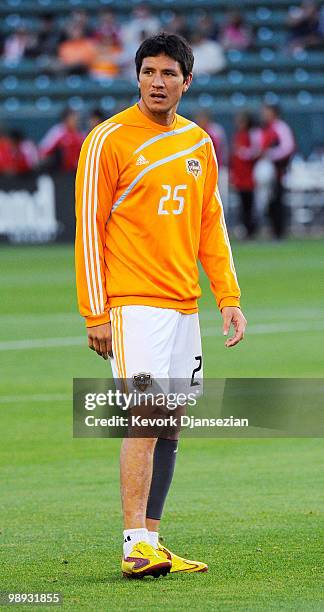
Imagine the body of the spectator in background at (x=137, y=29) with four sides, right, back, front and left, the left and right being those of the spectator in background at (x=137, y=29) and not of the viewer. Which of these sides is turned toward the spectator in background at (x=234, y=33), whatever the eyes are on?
left

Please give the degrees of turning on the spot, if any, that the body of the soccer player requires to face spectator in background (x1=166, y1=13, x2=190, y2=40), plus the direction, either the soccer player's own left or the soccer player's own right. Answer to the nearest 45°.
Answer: approximately 135° to the soccer player's own left

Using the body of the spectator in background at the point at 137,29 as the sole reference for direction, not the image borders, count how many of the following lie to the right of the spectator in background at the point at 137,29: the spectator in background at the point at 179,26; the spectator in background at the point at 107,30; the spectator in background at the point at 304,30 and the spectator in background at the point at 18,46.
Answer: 2

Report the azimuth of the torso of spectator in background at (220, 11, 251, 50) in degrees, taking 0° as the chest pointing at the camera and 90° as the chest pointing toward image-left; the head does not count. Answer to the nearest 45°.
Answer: approximately 0°

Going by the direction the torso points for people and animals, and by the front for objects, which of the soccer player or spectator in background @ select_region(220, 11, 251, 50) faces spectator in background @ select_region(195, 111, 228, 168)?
spectator in background @ select_region(220, 11, 251, 50)

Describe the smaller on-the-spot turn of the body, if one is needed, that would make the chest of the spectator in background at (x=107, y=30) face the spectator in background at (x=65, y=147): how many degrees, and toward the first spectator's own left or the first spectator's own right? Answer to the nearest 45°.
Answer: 0° — they already face them

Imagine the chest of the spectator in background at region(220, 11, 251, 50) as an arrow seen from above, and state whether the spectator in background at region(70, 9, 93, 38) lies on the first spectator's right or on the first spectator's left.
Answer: on the first spectator's right

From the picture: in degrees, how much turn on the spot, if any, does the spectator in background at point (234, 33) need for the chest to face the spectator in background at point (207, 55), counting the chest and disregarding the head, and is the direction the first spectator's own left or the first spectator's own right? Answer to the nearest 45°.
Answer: approximately 45° to the first spectator's own right

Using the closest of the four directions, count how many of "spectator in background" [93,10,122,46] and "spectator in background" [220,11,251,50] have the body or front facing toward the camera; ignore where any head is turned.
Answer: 2

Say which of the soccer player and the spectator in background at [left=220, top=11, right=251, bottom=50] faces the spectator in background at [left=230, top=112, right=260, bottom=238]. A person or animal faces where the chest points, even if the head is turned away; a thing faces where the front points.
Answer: the spectator in background at [left=220, top=11, right=251, bottom=50]
